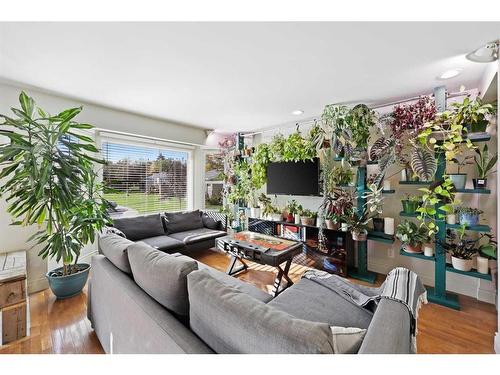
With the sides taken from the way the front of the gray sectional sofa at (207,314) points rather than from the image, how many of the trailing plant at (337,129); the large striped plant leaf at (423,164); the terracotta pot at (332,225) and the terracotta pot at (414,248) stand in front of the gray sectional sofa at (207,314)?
4

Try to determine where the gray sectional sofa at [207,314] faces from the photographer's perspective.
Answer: facing away from the viewer and to the right of the viewer

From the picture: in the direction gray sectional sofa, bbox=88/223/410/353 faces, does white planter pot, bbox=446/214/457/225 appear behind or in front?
in front

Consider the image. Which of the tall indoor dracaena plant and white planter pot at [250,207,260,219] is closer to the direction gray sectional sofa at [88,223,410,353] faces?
the white planter pot

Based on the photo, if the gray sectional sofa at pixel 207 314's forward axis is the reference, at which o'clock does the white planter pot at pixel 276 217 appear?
The white planter pot is roughly at 11 o'clock from the gray sectional sofa.

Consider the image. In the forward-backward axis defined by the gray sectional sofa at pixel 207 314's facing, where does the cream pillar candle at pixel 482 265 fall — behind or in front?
in front
